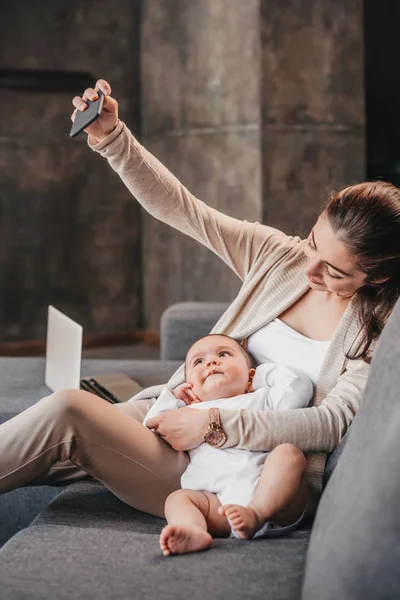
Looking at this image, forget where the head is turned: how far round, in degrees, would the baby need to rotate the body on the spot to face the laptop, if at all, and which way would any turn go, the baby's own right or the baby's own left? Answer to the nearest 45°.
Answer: approximately 135° to the baby's own right

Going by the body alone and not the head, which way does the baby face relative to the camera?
toward the camera

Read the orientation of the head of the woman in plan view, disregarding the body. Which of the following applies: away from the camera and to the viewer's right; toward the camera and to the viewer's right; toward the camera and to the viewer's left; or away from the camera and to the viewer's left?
toward the camera and to the viewer's left

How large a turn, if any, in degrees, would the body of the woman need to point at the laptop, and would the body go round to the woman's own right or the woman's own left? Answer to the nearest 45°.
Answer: approximately 90° to the woman's own right

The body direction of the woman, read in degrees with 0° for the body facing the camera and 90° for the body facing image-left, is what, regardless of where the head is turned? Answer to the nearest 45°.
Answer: approximately 45°
